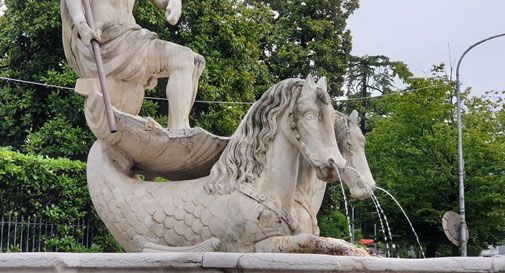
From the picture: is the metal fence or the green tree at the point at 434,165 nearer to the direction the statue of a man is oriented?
the green tree

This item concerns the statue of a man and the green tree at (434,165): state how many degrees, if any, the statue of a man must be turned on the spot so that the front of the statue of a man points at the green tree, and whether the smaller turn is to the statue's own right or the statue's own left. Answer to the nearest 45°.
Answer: approximately 45° to the statue's own left

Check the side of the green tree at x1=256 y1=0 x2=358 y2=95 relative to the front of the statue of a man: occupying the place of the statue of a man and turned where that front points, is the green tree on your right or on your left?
on your left

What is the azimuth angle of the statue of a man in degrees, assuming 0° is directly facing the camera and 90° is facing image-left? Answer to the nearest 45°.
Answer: approximately 270°
